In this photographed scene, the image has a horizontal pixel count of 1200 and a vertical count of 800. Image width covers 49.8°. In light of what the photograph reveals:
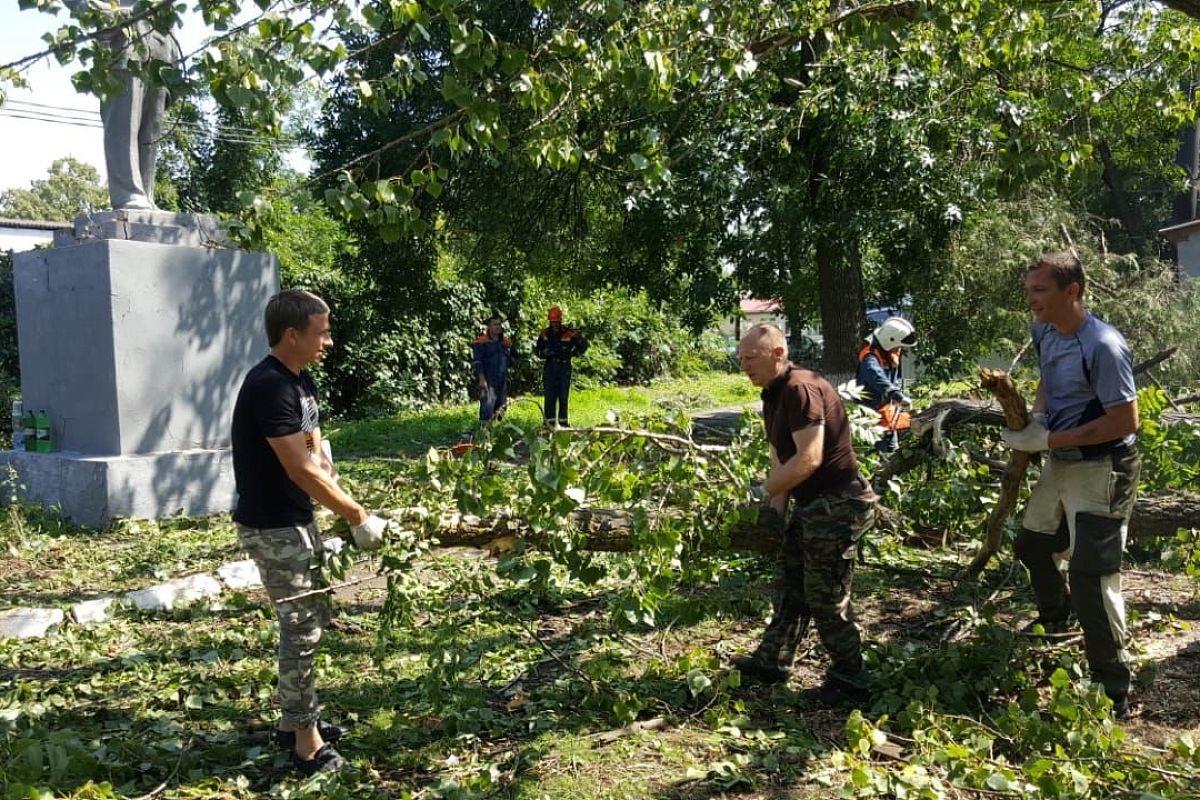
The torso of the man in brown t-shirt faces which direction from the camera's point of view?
to the viewer's left

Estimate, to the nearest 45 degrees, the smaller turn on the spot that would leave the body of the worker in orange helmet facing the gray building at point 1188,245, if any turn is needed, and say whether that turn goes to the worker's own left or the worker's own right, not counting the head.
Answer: approximately 135° to the worker's own left

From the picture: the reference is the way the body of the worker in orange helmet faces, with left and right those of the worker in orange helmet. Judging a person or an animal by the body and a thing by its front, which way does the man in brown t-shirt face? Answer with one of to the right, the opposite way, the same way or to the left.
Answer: to the right

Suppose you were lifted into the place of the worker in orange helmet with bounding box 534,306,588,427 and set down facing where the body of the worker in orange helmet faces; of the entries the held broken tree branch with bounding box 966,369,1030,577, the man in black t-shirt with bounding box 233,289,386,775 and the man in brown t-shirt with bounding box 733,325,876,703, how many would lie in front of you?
3

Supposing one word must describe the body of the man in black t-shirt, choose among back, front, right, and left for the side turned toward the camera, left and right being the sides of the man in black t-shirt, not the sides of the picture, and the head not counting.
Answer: right

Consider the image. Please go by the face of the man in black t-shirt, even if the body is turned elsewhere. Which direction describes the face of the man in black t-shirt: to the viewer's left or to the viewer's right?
to the viewer's right

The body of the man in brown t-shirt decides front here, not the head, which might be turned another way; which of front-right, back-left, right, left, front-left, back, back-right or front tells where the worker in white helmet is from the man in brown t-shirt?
right

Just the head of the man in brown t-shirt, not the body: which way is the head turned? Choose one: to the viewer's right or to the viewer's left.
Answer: to the viewer's left

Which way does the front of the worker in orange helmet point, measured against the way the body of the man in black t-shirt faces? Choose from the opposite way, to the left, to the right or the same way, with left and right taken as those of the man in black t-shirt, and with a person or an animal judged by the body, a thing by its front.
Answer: to the right

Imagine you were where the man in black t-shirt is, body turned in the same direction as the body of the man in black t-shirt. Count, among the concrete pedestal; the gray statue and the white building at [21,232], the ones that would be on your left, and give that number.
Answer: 3

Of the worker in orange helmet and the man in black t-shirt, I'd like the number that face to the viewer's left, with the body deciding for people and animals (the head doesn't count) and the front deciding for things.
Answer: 0

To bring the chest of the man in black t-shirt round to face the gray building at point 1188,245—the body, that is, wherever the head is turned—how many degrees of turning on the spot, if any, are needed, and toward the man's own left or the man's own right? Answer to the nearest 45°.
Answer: approximately 45° to the man's own left

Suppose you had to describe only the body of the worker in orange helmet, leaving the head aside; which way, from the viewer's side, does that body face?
toward the camera

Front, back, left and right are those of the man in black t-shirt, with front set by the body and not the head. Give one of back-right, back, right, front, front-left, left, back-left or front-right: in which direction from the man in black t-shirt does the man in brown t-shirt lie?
front

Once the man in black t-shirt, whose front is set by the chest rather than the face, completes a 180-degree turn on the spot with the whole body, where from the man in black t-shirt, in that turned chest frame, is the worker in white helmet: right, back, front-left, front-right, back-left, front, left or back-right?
back-right

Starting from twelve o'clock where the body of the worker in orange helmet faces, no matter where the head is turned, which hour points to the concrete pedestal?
The concrete pedestal is roughly at 1 o'clock from the worker in orange helmet.
